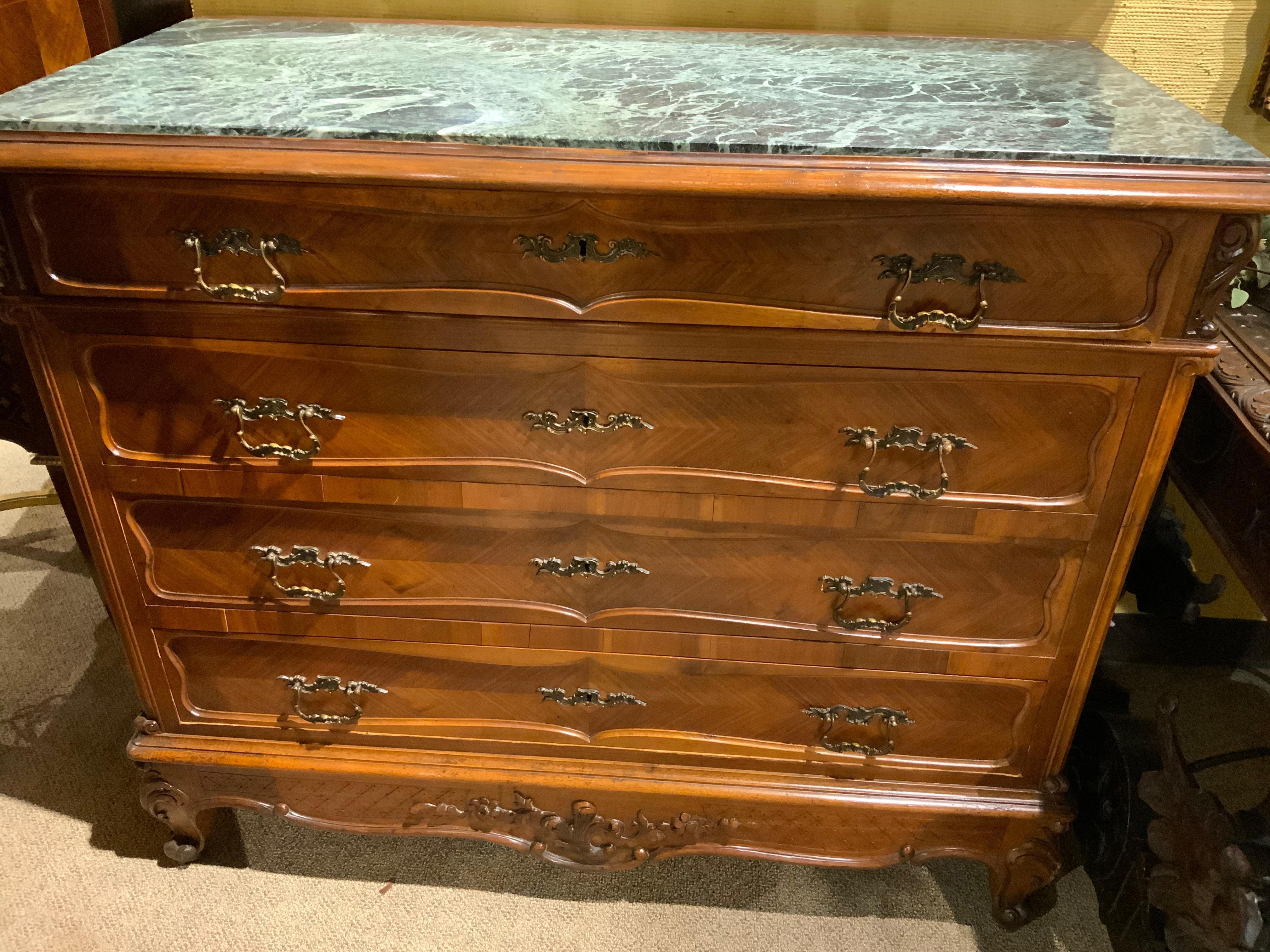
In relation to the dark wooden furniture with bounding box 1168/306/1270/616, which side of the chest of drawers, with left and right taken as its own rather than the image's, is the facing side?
left

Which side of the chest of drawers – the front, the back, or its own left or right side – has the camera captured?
front
